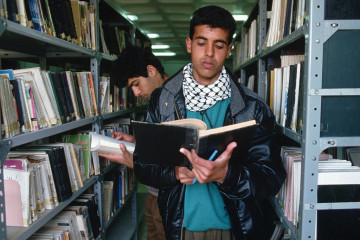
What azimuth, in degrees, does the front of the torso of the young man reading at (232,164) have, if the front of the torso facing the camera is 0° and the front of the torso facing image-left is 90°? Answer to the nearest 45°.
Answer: approximately 0°

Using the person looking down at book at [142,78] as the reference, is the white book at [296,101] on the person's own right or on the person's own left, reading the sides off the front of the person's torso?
on the person's own left

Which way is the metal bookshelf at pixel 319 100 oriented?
to the viewer's left

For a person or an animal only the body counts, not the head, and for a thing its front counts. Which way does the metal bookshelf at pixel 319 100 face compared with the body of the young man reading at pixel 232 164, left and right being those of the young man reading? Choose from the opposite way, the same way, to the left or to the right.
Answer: to the right

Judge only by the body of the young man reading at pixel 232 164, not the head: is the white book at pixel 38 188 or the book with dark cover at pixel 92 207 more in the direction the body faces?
the white book

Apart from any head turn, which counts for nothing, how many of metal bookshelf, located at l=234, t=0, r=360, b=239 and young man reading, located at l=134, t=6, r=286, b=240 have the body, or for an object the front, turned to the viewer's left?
1

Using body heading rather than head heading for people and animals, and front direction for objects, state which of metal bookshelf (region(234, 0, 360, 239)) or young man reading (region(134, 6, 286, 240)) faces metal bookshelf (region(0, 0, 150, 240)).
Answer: metal bookshelf (region(234, 0, 360, 239))
